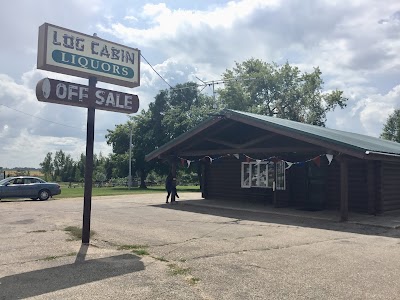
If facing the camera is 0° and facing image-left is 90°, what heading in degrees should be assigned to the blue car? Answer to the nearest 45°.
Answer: approximately 90°

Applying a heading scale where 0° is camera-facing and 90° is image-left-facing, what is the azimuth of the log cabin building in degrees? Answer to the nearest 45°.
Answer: approximately 45°

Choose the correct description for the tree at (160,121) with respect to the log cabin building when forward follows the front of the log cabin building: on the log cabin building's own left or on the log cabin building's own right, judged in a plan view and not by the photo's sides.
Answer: on the log cabin building's own right

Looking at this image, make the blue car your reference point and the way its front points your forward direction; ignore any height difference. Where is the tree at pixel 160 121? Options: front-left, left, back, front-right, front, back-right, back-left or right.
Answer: back-right

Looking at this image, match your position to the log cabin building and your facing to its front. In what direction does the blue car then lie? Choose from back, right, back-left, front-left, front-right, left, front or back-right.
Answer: front-right
